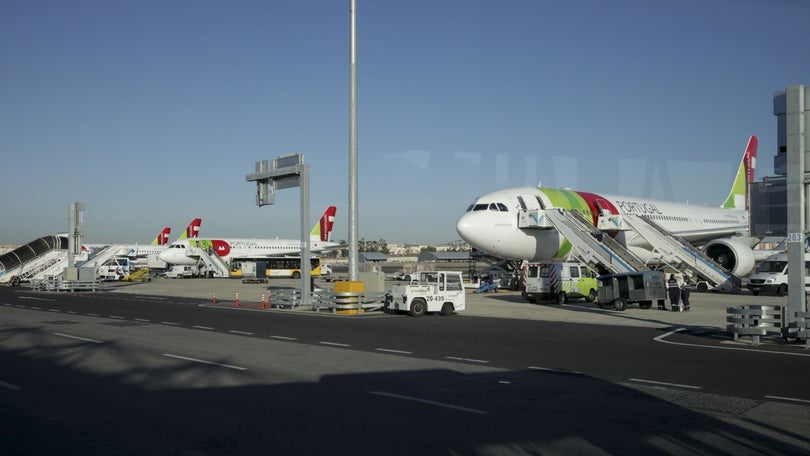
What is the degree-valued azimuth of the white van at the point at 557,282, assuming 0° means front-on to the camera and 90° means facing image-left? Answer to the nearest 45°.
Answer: approximately 225°

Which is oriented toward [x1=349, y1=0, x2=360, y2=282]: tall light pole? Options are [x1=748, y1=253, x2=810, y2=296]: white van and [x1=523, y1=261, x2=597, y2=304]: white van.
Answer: [x1=748, y1=253, x2=810, y2=296]: white van

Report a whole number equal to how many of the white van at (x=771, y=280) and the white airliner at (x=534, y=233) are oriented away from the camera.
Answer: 0

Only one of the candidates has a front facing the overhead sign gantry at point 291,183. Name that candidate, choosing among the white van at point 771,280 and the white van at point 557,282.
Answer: the white van at point 771,280

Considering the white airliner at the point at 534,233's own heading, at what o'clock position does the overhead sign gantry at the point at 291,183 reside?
The overhead sign gantry is roughly at 12 o'clock from the white airliner.

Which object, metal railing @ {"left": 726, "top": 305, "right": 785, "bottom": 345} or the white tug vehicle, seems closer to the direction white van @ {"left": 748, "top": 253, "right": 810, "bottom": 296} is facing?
the white tug vehicle

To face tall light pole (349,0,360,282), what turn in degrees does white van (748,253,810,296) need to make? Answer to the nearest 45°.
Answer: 0° — it already faces it

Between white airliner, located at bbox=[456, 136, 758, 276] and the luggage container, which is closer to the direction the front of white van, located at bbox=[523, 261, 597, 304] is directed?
the white airliner

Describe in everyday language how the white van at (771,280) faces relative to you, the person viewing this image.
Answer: facing the viewer and to the left of the viewer

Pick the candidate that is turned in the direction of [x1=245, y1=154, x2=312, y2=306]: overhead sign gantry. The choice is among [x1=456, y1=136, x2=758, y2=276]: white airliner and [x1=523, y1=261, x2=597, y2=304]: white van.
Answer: the white airliner

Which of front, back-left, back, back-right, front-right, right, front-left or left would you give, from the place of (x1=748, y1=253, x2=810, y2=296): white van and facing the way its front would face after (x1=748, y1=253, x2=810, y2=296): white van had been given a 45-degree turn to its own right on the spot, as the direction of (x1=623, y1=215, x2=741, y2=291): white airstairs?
front

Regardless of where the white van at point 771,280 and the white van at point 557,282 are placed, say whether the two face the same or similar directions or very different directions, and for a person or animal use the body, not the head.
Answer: very different directions

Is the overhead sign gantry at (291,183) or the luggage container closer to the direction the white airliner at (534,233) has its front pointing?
the overhead sign gantry

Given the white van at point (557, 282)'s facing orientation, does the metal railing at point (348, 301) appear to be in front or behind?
behind
